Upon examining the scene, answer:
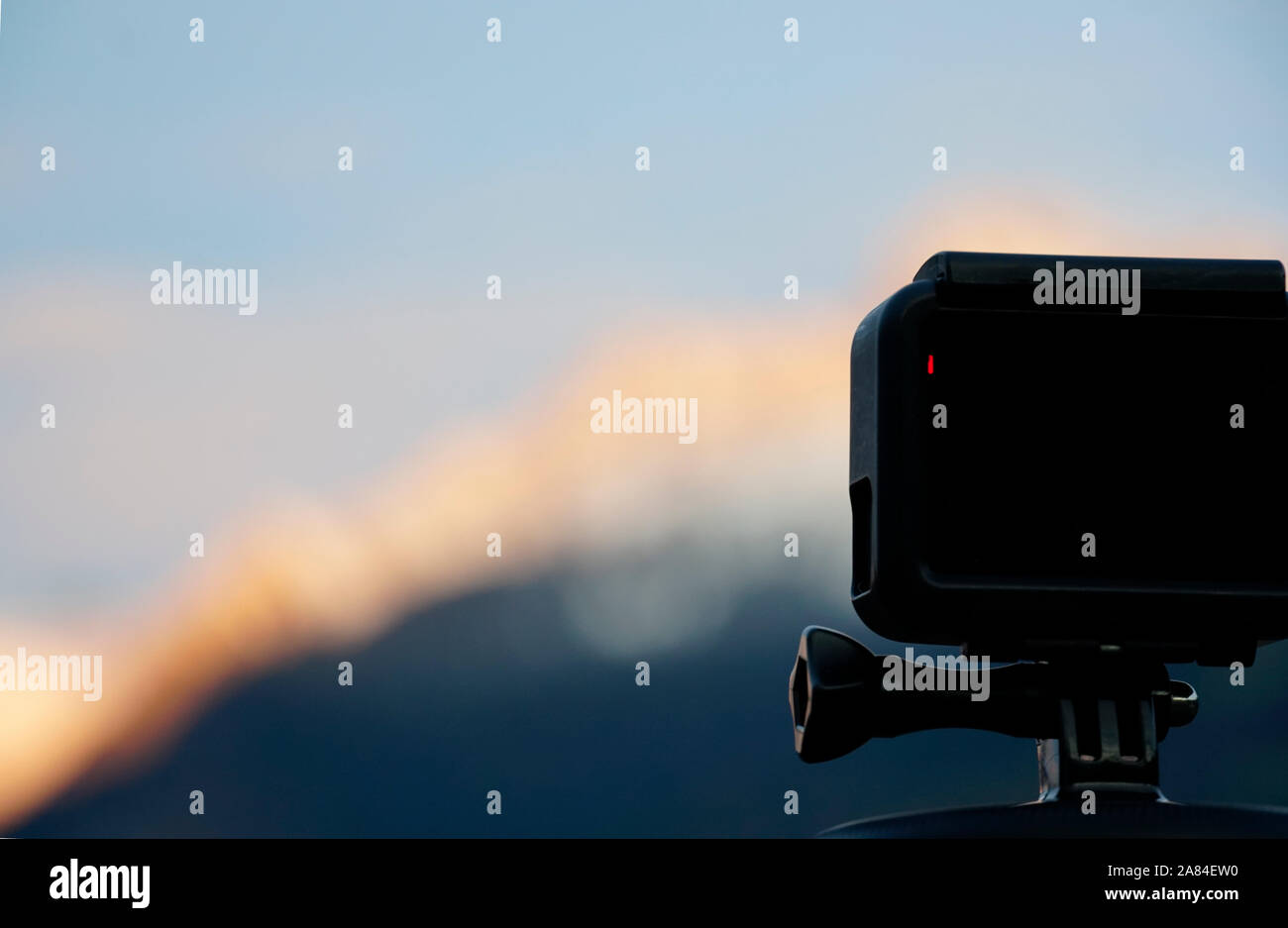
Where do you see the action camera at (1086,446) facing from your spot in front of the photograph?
facing away from the viewer
